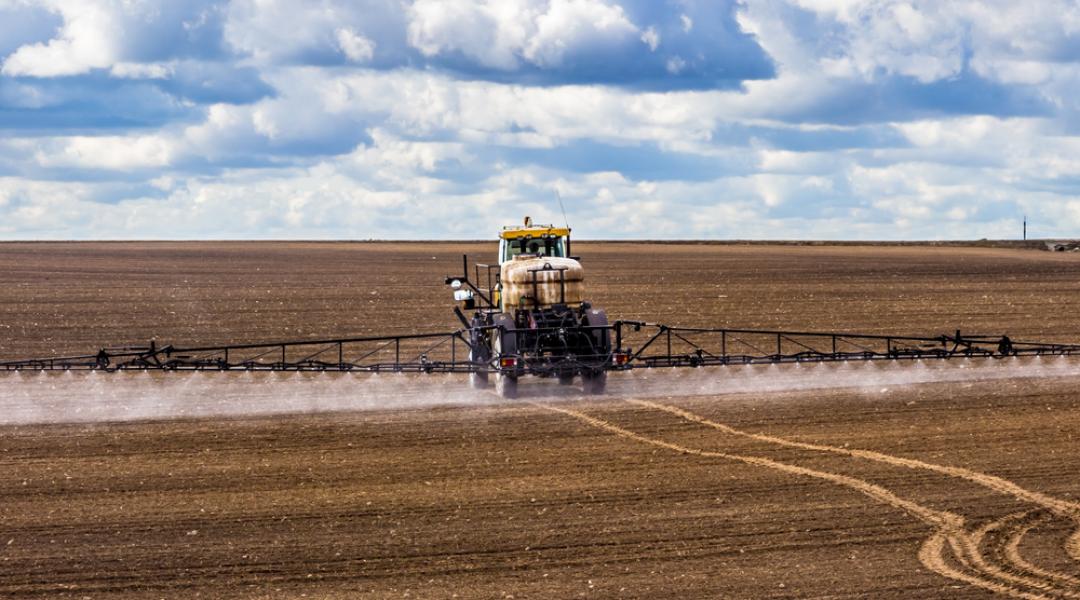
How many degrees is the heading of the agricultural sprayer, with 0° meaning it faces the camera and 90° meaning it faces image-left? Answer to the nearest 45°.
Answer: approximately 180°
